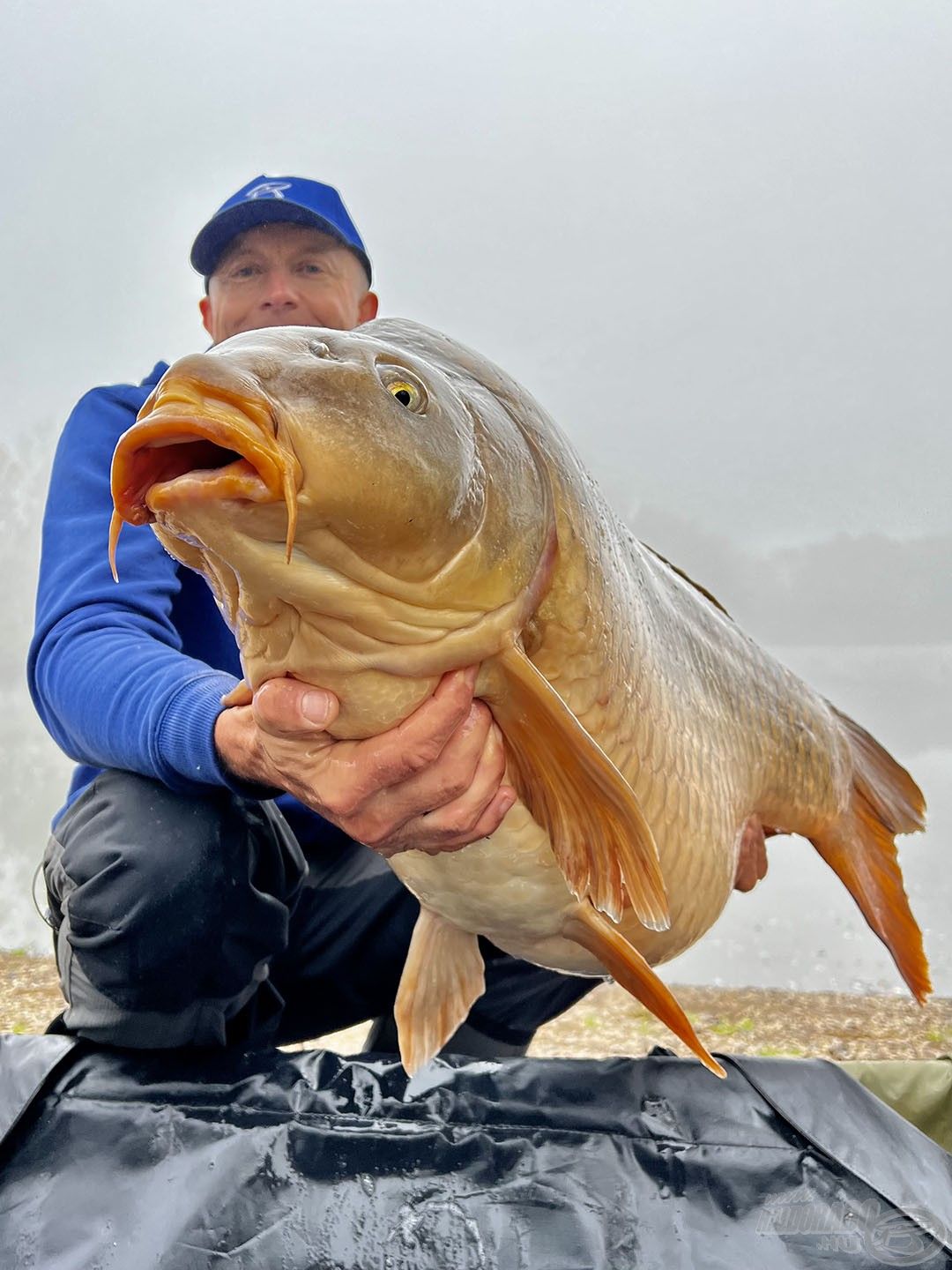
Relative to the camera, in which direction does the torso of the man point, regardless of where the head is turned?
toward the camera

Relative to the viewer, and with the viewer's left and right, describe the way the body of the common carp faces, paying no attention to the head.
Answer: facing the viewer and to the left of the viewer
